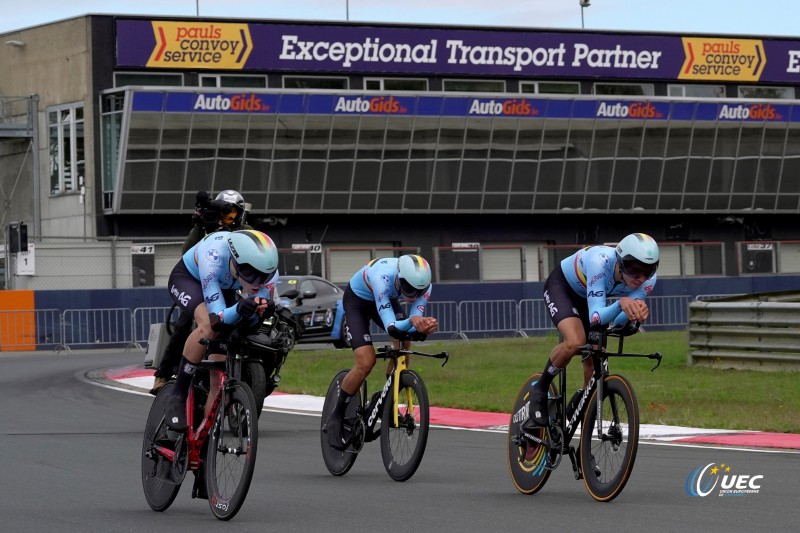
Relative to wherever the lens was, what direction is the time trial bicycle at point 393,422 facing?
facing the viewer and to the right of the viewer

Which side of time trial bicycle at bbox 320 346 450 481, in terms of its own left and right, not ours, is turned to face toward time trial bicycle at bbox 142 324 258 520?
right

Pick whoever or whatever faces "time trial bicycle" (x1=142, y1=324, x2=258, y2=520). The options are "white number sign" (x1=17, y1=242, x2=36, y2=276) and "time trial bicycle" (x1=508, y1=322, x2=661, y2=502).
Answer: the white number sign

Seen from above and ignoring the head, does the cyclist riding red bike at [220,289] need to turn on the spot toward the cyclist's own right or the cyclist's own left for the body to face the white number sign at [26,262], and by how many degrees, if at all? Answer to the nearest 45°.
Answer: approximately 135° to the cyclist's own left

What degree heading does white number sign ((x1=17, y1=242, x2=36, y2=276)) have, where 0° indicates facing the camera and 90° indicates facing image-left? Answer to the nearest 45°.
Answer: approximately 0°

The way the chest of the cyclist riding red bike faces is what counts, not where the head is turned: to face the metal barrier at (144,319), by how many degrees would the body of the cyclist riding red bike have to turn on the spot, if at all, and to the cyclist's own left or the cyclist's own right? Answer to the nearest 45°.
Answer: approximately 135° to the cyclist's own left

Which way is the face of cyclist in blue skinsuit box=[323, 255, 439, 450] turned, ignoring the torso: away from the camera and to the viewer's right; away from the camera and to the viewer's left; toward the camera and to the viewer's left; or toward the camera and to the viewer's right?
toward the camera and to the viewer's right

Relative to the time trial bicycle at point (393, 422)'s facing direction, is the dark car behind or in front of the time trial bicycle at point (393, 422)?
behind

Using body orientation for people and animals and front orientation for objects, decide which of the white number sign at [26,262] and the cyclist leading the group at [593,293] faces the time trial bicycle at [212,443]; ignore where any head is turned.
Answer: the white number sign

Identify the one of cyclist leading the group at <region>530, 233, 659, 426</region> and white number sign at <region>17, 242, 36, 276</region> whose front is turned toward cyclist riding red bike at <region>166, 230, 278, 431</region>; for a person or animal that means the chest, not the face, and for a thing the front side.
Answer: the white number sign

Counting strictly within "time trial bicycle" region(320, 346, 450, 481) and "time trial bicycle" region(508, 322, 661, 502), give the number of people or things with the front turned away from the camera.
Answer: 0
